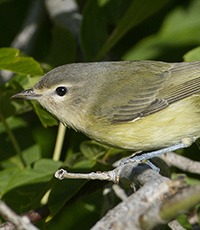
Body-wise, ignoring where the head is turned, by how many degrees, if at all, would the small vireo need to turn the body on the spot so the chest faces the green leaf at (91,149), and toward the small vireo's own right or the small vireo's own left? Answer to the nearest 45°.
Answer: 0° — it already faces it

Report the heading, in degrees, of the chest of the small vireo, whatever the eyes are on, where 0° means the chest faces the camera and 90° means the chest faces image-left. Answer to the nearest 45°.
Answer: approximately 90°

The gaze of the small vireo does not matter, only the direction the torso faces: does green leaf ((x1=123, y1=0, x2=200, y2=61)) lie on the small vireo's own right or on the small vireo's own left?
on the small vireo's own right

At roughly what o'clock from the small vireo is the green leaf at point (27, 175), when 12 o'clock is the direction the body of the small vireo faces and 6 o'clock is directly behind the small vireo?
The green leaf is roughly at 12 o'clock from the small vireo.

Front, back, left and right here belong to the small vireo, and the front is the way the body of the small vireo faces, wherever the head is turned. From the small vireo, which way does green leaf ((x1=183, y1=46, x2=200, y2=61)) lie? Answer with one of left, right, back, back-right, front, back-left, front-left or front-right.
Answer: back

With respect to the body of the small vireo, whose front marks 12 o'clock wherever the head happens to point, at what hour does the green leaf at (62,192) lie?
The green leaf is roughly at 1 o'clock from the small vireo.
